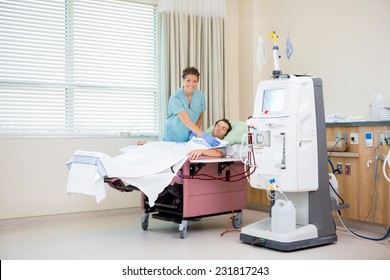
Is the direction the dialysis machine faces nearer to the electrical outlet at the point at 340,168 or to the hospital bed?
the hospital bed

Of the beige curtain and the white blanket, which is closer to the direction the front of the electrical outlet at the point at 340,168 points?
the white blanket

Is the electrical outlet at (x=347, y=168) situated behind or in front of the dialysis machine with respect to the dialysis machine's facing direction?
behind

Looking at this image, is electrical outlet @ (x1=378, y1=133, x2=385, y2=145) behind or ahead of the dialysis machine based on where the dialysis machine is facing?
behind

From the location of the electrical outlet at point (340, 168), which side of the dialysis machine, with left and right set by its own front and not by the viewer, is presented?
back

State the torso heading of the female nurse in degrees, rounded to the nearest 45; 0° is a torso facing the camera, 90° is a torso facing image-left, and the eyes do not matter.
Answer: approximately 315°
